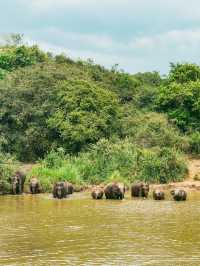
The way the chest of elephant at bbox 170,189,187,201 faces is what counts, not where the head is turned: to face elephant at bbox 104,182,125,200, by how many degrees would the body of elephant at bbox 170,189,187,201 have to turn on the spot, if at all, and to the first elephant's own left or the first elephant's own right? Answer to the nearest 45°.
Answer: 0° — it already faces it

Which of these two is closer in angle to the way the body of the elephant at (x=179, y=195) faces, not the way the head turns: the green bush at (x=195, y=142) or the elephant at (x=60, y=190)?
the elephant

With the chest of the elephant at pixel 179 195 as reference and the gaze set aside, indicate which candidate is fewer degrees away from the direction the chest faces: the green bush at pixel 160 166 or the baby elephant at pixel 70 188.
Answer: the baby elephant

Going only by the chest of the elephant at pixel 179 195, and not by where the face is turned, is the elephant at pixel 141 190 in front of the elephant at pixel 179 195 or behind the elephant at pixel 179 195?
in front

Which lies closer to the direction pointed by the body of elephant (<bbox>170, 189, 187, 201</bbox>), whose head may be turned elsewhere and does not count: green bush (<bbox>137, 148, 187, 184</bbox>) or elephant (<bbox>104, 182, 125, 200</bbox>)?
the elephant

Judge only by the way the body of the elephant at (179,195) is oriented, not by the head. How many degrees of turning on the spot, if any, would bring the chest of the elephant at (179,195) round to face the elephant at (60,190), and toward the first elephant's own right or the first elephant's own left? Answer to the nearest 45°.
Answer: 0° — it already faces it

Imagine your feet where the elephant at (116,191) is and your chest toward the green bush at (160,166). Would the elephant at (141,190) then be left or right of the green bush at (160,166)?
right

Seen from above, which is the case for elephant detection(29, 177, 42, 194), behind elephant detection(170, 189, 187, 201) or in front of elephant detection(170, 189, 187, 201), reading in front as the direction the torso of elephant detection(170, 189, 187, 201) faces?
in front
